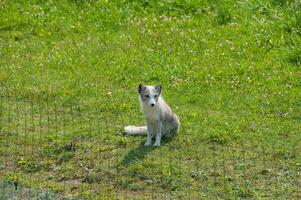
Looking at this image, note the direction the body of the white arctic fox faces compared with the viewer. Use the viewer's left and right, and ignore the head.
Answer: facing the viewer and to the left of the viewer
